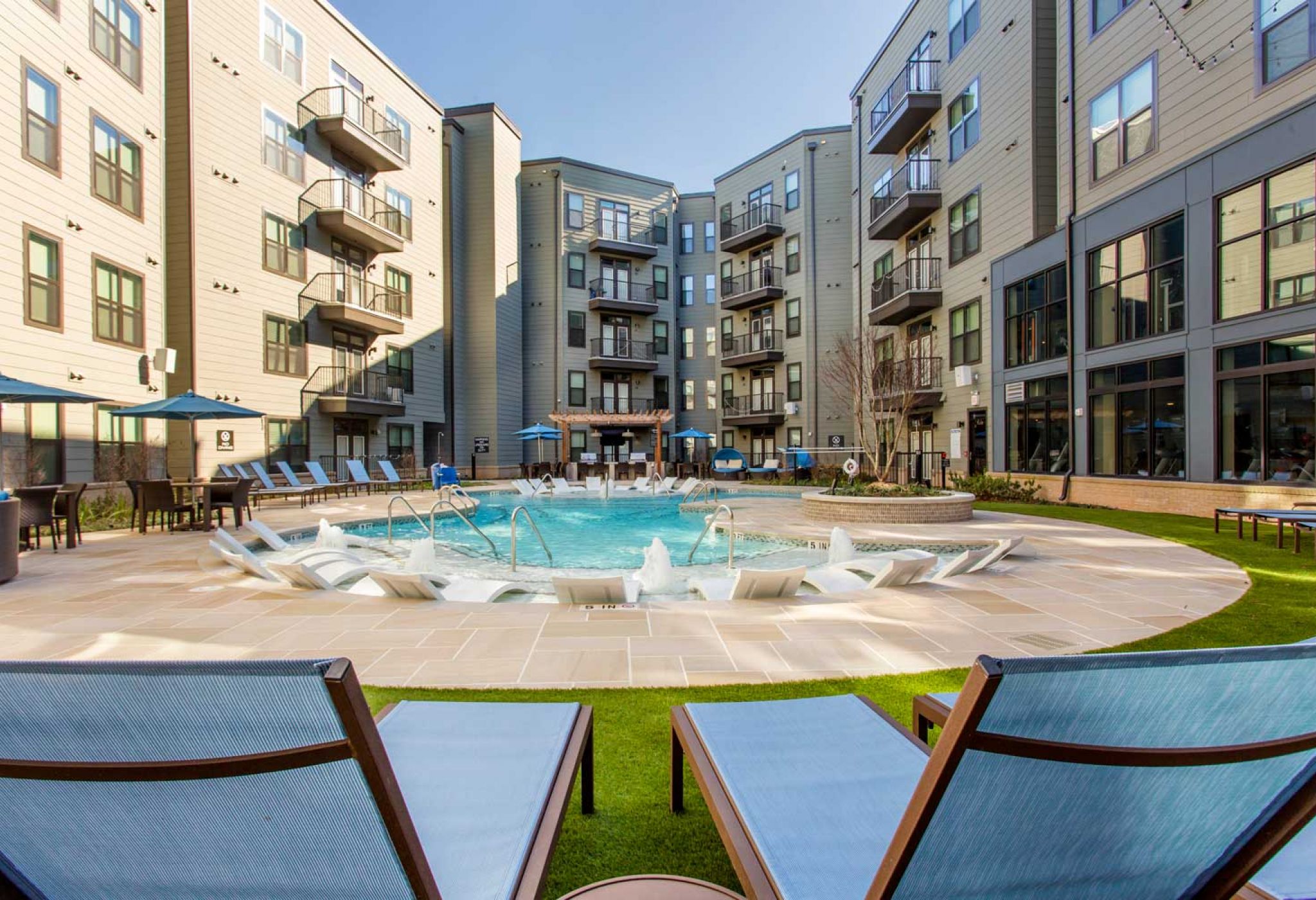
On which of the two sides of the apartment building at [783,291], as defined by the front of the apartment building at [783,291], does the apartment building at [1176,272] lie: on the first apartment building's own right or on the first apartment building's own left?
on the first apartment building's own left

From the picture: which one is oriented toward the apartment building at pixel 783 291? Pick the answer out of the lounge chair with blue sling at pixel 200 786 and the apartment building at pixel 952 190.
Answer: the lounge chair with blue sling

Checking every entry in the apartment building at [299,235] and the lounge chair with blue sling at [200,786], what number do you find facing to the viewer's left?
0

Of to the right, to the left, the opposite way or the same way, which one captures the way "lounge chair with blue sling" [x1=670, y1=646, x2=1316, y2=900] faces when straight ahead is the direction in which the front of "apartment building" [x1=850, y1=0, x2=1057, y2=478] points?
to the right

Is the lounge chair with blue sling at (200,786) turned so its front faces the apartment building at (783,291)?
yes

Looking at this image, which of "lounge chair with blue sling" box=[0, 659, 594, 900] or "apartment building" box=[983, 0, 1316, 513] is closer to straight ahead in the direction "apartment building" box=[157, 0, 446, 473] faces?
the apartment building

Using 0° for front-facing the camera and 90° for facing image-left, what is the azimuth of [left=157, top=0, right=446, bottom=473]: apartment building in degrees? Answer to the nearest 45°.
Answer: approximately 315°

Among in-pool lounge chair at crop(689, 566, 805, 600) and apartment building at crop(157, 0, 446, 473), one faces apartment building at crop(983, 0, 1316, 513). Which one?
apartment building at crop(157, 0, 446, 473)

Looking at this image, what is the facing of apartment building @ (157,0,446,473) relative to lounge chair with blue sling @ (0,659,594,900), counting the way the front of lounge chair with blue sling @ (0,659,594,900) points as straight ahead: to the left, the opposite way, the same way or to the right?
to the right

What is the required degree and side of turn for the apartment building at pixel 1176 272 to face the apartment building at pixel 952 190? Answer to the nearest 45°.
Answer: approximately 90° to its right

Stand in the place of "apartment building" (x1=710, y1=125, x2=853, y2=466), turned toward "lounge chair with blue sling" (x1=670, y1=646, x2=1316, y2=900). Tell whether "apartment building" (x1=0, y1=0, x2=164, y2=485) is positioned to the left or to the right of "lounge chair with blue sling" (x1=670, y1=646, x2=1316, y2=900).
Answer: right

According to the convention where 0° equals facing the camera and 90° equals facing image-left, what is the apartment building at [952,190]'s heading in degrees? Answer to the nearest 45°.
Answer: approximately 45°

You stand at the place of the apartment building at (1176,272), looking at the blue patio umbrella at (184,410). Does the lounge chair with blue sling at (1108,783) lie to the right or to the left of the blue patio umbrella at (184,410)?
left

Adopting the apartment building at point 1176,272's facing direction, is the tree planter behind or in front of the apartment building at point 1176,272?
in front

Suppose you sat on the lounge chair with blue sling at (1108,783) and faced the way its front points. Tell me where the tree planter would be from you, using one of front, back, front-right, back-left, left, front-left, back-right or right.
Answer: front-right

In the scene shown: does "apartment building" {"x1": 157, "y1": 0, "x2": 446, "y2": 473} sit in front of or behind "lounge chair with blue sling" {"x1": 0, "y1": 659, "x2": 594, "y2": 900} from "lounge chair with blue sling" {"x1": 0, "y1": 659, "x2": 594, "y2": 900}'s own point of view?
in front

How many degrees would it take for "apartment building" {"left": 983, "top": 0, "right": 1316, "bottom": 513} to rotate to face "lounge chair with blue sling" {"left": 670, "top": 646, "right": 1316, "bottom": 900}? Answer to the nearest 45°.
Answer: approximately 45° to its left
